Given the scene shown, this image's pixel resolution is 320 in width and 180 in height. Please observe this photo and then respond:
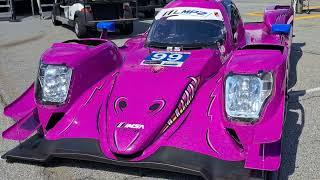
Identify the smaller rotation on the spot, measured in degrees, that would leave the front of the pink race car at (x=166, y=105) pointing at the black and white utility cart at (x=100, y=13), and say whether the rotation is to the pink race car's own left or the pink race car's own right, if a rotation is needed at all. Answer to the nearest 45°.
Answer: approximately 135° to the pink race car's own right

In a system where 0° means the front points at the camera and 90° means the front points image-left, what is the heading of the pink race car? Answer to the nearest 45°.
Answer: approximately 45°

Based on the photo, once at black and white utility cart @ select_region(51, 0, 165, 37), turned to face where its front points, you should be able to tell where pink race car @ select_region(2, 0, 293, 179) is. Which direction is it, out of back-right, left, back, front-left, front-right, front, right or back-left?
back-left

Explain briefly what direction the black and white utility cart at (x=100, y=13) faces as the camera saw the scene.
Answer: facing away from the viewer and to the left of the viewer
